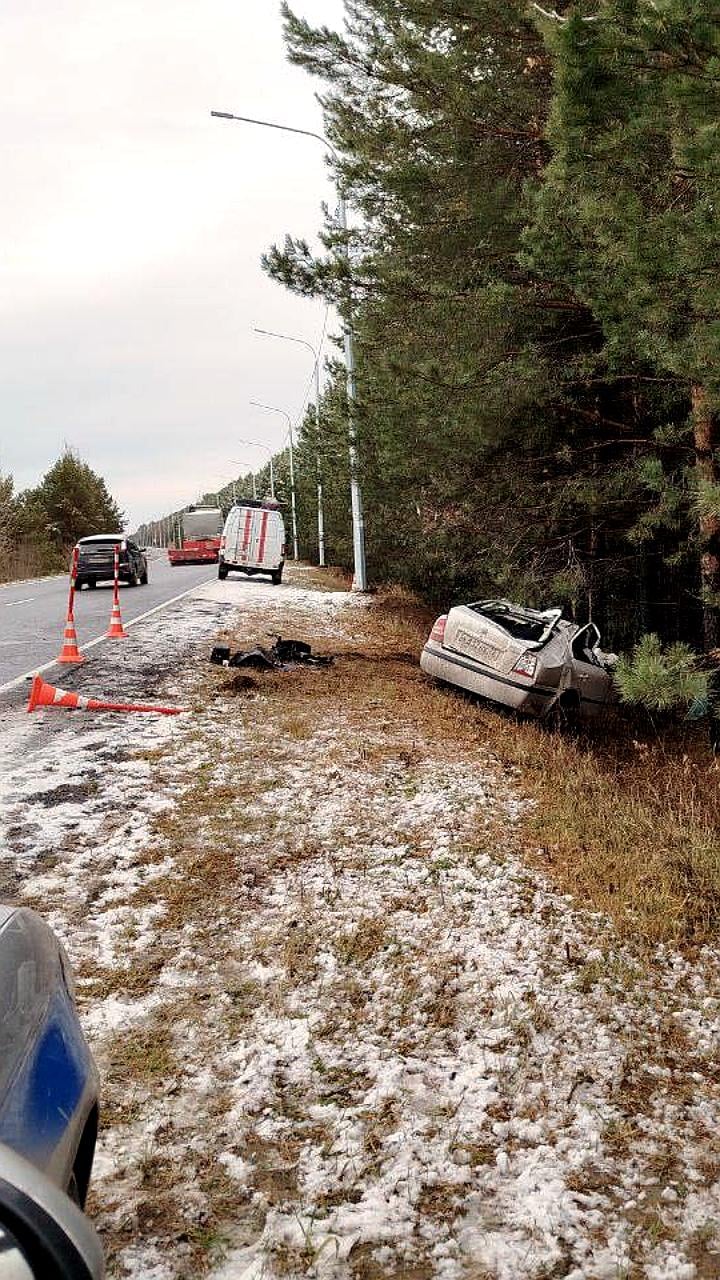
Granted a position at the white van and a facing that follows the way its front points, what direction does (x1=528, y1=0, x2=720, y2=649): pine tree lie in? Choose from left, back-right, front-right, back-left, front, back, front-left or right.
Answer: back

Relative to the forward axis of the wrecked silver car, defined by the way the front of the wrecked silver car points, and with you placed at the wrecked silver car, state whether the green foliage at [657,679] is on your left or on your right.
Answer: on your right

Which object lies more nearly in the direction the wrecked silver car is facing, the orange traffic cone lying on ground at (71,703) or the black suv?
the black suv

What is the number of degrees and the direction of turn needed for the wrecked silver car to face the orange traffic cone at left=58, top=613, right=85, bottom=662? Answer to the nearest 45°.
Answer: approximately 135° to its left

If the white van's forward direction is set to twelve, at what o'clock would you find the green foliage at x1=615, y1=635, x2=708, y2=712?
The green foliage is roughly at 6 o'clock from the white van.

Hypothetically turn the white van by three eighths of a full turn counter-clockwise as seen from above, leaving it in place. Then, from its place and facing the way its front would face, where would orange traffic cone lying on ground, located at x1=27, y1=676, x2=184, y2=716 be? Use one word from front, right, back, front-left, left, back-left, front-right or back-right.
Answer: front-left

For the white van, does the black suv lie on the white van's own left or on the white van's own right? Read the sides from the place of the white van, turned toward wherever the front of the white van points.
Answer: on the white van's own left

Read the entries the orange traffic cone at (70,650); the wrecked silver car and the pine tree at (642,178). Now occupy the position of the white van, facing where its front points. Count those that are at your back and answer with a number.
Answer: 3

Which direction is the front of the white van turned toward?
away from the camera

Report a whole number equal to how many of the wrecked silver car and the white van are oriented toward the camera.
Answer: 0

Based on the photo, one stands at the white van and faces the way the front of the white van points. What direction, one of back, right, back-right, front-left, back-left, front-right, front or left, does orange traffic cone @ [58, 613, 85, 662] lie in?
back

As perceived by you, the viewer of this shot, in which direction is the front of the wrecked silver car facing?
facing away from the viewer and to the right of the viewer

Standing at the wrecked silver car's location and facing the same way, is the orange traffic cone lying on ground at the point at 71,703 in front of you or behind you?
behind
